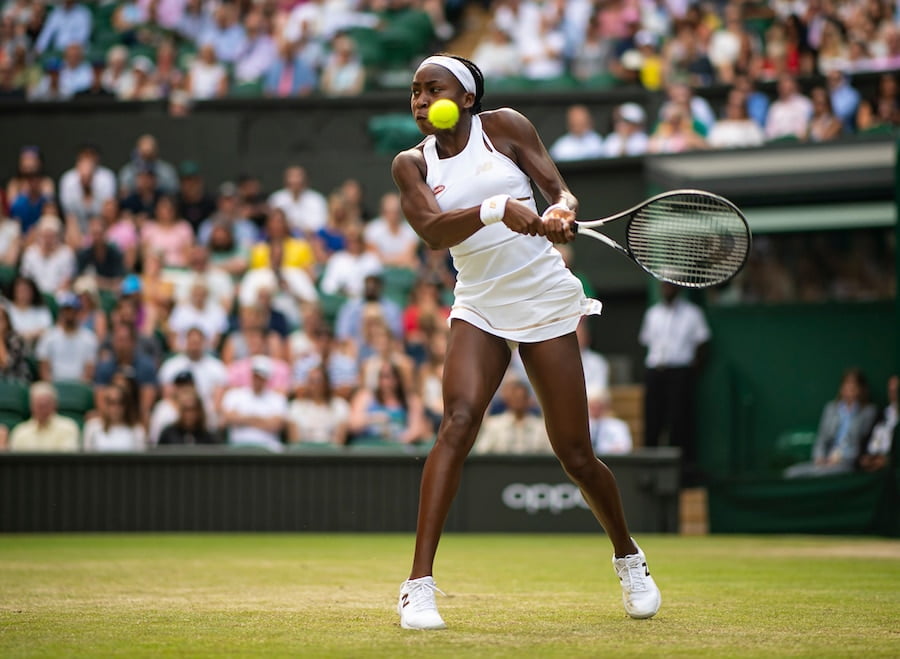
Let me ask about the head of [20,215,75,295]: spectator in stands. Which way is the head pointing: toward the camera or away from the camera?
toward the camera

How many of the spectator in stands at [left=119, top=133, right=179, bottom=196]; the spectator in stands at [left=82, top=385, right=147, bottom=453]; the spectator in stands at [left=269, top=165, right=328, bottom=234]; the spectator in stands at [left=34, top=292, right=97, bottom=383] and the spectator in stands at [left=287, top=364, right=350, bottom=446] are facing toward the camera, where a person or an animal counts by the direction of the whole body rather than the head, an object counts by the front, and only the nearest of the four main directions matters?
5

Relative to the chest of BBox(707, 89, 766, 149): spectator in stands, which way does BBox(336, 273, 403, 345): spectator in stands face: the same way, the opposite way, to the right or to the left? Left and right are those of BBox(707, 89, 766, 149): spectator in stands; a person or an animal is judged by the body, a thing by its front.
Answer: the same way

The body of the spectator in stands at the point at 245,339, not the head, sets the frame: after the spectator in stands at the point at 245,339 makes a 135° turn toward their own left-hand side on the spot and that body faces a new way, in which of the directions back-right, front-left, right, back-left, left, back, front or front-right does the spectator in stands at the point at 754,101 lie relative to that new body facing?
front-right

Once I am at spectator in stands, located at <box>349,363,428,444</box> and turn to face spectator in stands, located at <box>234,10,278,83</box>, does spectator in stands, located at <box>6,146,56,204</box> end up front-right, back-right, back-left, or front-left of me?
front-left

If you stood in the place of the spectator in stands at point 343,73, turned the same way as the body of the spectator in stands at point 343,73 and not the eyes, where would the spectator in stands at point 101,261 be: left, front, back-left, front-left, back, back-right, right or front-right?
front-right

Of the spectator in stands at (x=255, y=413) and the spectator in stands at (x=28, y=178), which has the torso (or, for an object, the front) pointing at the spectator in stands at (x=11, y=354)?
the spectator in stands at (x=28, y=178)

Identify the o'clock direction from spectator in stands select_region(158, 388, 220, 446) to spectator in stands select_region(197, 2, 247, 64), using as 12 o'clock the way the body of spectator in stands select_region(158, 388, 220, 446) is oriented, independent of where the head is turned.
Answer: spectator in stands select_region(197, 2, 247, 64) is roughly at 6 o'clock from spectator in stands select_region(158, 388, 220, 446).

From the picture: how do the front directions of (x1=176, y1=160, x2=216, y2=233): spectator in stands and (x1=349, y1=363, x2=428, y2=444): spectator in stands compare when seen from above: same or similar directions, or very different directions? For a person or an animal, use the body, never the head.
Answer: same or similar directions

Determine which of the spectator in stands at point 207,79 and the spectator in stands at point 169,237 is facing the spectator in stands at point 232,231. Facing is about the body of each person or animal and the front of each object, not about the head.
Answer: the spectator in stands at point 207,79

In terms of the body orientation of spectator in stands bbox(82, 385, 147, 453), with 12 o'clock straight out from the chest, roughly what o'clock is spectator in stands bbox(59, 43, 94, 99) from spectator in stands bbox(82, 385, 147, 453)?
spectator in stands bbox(59, 43, 94, 99) is roughly at 6 o'clock from spectator in stands bbox(82, 385, 147, 453).

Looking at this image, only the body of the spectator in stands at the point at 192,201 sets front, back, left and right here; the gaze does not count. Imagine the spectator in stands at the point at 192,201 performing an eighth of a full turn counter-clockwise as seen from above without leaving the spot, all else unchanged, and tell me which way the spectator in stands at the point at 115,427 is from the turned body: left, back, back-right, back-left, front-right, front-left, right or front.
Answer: front-right

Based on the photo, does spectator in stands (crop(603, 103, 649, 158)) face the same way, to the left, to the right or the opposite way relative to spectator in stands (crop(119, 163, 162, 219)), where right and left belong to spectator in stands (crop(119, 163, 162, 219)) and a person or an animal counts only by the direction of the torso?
the same way

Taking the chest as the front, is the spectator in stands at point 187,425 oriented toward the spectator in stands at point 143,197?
no

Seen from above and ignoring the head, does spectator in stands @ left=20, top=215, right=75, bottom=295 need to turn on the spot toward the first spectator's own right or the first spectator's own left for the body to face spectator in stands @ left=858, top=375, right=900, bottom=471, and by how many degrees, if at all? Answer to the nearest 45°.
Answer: approximately 45° to the first spectator's own left

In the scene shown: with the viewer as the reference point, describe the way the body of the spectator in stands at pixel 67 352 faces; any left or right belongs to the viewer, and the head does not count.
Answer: facing the viewer

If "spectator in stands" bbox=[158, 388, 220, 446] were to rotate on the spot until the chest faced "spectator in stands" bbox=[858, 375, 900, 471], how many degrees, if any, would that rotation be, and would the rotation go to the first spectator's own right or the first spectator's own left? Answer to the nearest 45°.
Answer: approximately 90° to the first spectator's own left

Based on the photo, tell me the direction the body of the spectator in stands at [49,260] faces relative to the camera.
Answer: toward the camera

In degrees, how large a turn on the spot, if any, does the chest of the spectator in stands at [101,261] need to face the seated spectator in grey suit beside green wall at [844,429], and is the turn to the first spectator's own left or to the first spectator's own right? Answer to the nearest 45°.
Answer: approximately 45° to the first spectator's own left

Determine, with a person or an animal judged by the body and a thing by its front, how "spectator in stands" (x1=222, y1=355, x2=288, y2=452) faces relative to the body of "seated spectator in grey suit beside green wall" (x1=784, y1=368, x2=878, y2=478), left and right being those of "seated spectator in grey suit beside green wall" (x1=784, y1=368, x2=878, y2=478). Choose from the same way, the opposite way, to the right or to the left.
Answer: to the left

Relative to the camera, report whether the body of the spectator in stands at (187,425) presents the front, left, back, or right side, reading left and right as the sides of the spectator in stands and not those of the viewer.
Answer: front

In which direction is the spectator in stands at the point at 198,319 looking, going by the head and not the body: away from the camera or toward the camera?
toward the camera
